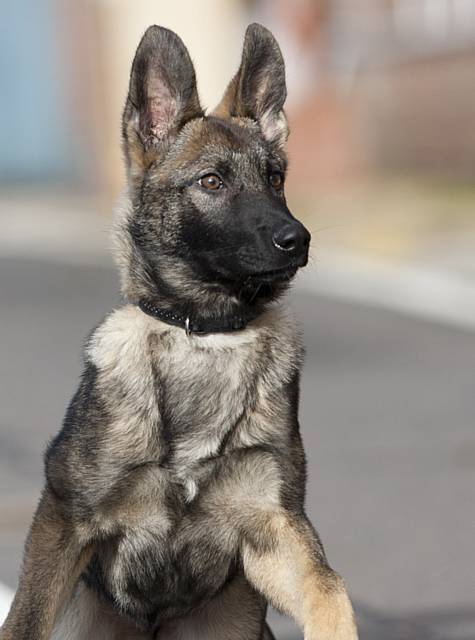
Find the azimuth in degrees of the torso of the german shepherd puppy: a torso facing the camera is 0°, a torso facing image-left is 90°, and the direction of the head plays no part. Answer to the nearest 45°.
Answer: approximately 0°
